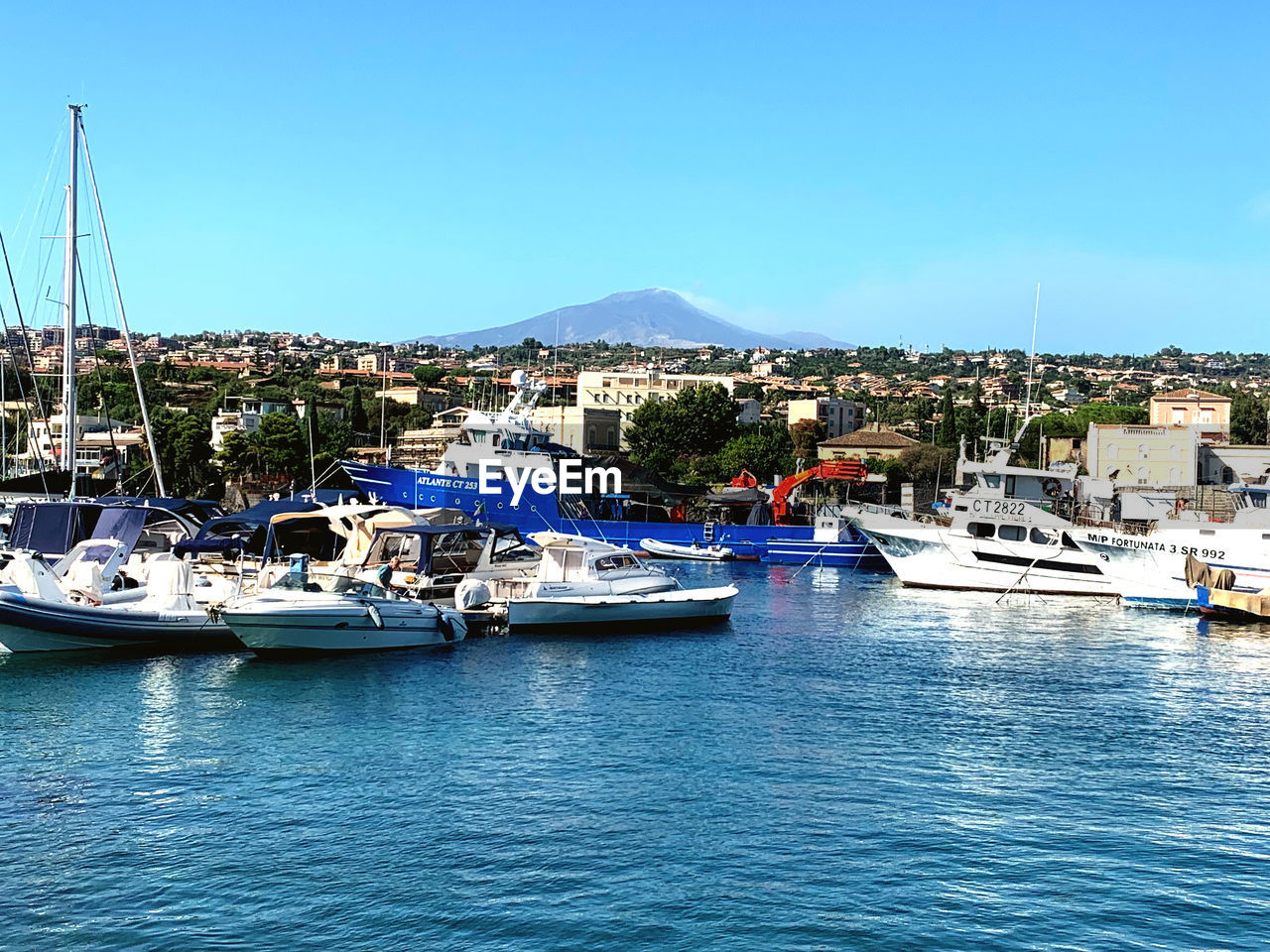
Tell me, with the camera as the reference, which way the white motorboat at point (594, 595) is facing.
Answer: facing to the right of the viewer

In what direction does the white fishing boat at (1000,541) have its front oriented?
to the viewer's left

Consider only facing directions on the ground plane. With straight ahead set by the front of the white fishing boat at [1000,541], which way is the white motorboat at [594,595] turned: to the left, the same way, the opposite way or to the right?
the opposite way

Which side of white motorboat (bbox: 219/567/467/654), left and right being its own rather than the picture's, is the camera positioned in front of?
left

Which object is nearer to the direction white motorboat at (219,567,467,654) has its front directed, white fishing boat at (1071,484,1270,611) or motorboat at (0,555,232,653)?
the motorboat

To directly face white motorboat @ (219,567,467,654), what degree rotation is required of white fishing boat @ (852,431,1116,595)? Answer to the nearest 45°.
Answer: approximately 45° to its left

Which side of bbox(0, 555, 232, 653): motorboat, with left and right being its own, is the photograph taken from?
left
